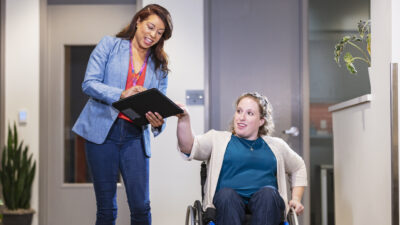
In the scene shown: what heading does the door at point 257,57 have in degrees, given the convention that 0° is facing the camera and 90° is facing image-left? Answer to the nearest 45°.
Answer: approximately 0°

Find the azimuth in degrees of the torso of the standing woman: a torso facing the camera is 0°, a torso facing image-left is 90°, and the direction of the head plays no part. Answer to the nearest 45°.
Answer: approximately 315°

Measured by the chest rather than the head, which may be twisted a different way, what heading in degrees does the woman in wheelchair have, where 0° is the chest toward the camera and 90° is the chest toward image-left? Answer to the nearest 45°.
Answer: approximately 0°

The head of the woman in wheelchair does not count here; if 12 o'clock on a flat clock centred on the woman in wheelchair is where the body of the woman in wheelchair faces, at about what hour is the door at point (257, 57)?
The door is roughly at 6 o'clock from the woman in wheelchair.

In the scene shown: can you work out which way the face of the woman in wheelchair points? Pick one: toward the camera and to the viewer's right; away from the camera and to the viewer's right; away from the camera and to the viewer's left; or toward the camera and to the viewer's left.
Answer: toward the camera and to the viewer's left

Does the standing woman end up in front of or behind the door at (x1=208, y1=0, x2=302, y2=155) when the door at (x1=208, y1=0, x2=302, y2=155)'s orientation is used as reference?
in front

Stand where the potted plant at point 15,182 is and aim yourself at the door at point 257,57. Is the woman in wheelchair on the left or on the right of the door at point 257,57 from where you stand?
right

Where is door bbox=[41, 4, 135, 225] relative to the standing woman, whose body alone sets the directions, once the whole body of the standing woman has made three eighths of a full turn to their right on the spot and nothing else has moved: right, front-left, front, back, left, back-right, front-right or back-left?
right

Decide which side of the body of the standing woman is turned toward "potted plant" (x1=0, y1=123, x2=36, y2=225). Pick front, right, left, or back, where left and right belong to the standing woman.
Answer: back

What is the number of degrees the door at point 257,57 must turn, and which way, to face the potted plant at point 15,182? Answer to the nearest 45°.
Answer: approximately 90° to its right

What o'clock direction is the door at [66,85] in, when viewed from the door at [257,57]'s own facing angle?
the door at [66,85] is roughly at 3 o'clock from the door at [257,57].
